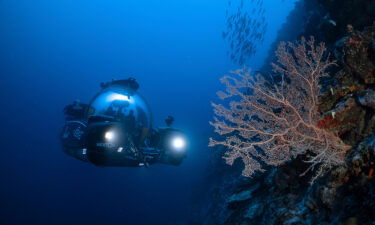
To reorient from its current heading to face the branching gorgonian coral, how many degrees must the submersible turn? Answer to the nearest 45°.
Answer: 0° — it already faces it

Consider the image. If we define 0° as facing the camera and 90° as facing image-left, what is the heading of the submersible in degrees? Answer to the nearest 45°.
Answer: approximately 315°
